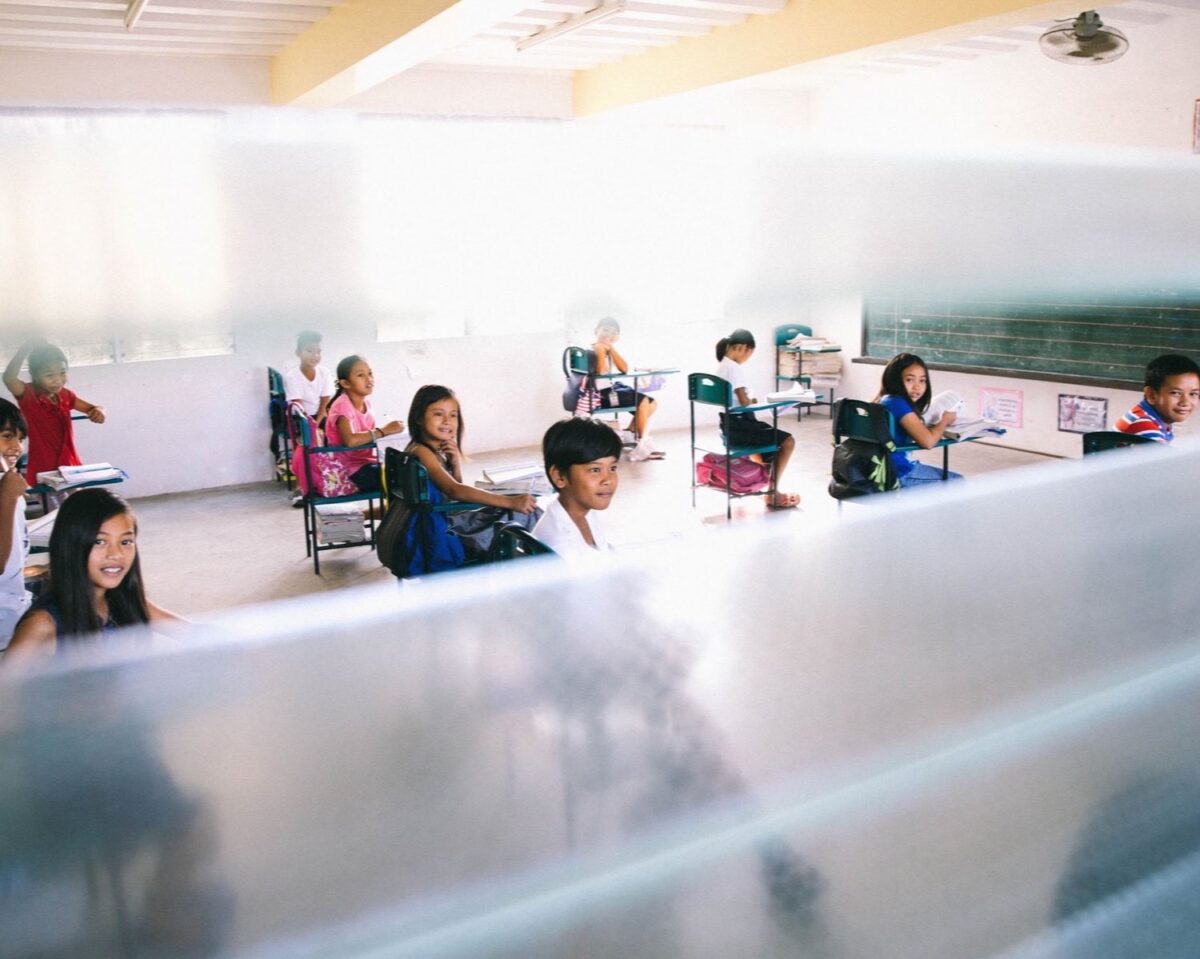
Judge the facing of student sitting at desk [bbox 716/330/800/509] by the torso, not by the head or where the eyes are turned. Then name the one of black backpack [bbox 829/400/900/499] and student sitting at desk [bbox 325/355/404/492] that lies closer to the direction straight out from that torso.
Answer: the black backpack

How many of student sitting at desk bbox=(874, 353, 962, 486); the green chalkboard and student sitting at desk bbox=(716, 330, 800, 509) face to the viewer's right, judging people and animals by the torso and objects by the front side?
2

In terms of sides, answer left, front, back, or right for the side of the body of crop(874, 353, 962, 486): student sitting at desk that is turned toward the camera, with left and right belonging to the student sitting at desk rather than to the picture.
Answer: right

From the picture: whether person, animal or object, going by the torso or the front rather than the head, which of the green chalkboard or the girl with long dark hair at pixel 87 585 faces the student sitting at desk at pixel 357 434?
the green chalkboard

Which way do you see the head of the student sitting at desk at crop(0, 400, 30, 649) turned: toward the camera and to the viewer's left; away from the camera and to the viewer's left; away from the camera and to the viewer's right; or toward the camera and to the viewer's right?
toward the camera and to the viewer's right

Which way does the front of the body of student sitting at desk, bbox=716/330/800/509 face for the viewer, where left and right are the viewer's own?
facing to the right of the viewer

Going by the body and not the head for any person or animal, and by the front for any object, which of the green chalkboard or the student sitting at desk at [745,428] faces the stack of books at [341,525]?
the green chalkboard

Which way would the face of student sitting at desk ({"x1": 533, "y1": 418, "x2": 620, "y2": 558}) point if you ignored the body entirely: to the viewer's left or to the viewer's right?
to the viewer's right

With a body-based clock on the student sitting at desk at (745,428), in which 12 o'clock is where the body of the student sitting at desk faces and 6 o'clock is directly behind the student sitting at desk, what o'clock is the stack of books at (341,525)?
The stack of books is roughly at 5 o'clock from the student sitting at desk.

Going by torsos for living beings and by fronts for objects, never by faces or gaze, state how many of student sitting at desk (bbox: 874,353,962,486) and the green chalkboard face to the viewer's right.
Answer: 1

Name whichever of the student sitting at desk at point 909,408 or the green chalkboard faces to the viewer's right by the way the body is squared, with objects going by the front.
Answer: the student sitting at desk
